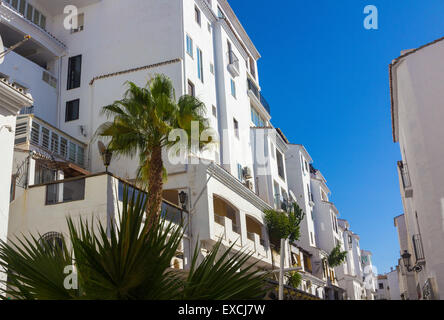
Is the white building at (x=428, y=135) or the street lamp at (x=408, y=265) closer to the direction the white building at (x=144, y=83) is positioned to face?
the white building

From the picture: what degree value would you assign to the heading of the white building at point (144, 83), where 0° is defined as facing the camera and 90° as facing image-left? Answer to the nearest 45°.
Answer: approximately 315°

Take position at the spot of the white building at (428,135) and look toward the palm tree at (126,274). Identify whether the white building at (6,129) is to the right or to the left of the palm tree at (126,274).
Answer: right

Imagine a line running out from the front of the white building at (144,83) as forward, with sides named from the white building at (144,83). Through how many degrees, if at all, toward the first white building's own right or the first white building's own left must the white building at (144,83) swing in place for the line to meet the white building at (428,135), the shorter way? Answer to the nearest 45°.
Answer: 0° — it already faces it

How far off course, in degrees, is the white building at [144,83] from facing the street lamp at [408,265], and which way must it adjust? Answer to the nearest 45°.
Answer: approximately 90° to its left
